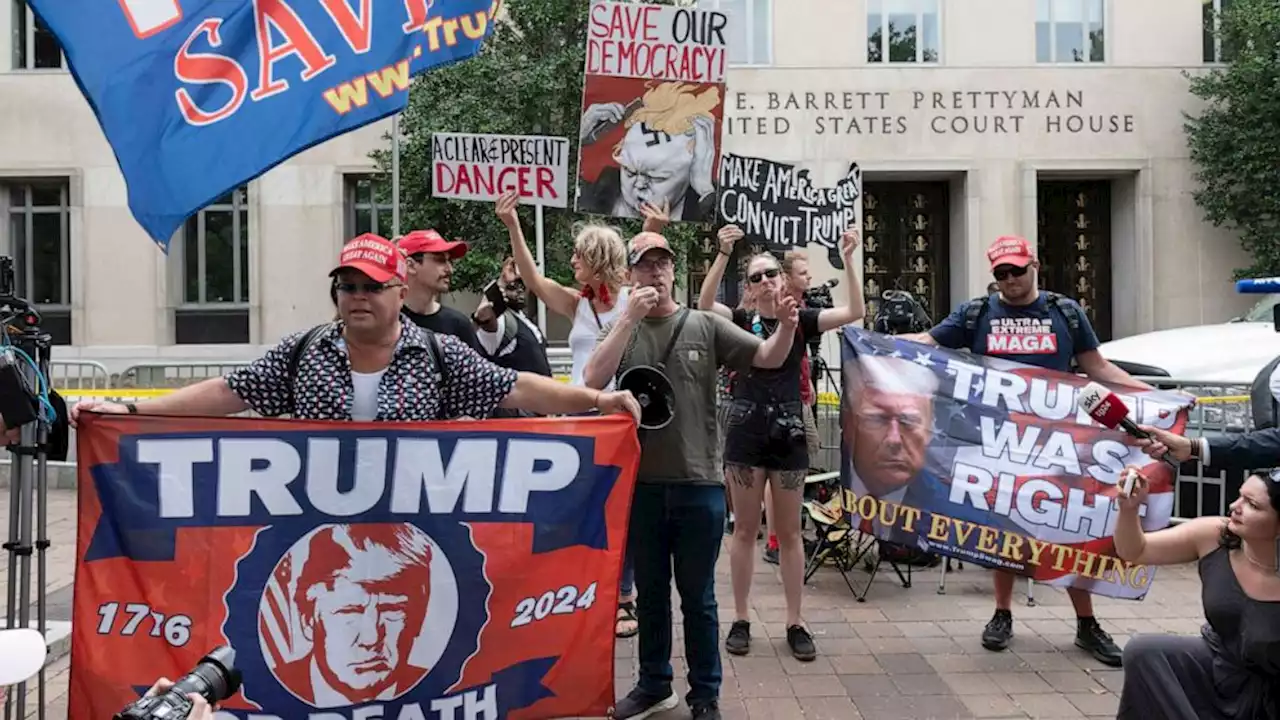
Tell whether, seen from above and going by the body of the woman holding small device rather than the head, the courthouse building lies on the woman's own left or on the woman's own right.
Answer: on the woman's own right

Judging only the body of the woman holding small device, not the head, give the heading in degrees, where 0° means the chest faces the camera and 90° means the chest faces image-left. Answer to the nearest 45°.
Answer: approximately 45°

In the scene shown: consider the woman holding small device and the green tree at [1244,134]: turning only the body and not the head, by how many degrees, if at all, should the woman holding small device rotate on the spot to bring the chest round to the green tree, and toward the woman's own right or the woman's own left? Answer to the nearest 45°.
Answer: approximately 135° to the woman's own right

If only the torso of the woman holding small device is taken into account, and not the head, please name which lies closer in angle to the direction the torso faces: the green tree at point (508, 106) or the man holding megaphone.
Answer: the man holding megaphone

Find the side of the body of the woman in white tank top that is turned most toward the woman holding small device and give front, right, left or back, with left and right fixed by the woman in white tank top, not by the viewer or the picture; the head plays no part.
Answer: left

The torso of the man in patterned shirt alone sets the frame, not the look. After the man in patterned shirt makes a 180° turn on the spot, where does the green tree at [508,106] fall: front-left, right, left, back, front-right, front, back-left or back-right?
front

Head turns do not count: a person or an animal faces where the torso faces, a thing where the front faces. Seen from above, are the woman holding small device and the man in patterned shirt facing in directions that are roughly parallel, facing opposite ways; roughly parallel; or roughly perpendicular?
roughly perpendicular

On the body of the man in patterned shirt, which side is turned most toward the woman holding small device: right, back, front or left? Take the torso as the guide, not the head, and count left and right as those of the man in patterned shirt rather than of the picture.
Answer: left
